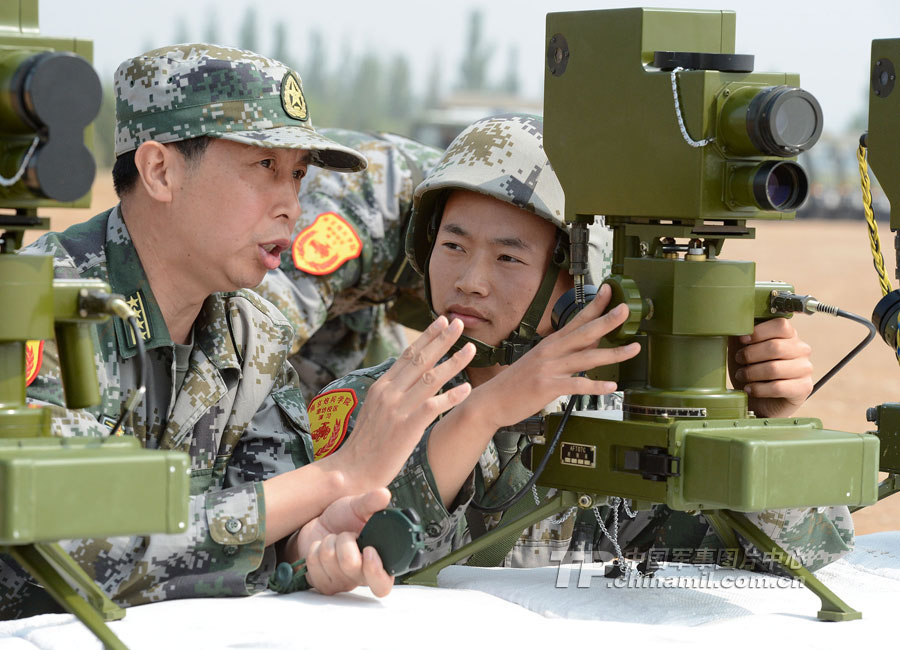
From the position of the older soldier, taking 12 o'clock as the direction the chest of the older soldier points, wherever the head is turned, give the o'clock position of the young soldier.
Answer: The young soldier is roughly at 10 o'clock from the older soldier.

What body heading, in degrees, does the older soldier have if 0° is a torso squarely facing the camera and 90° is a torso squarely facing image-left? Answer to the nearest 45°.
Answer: approximately 315°
